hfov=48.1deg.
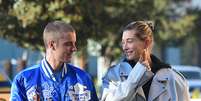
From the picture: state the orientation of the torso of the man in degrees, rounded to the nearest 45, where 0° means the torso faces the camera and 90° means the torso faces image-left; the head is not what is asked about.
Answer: approximately 0°

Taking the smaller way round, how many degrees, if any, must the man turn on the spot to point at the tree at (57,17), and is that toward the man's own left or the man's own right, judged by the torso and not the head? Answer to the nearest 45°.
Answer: approximately 180°
